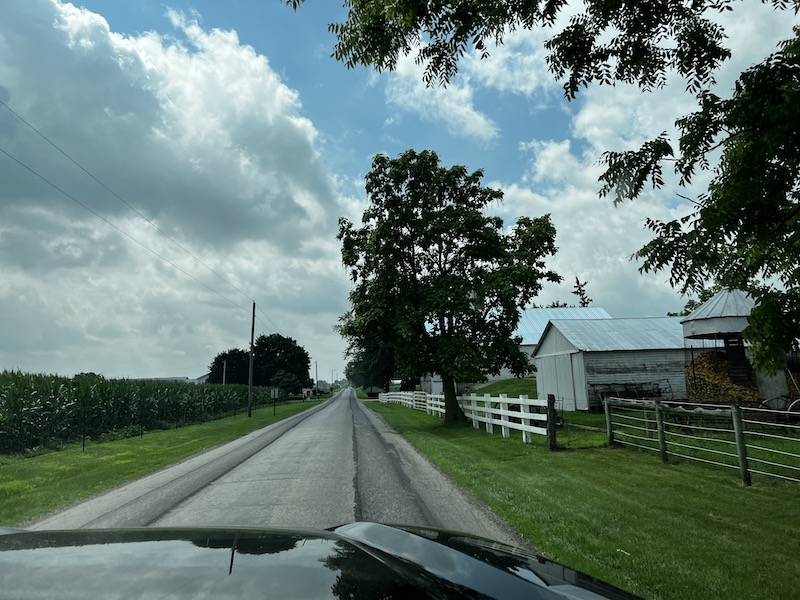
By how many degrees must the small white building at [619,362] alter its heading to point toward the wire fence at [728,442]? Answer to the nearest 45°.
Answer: approximately 45° to its left

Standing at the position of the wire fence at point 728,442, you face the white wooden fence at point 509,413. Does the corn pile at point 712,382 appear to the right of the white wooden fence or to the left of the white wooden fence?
right

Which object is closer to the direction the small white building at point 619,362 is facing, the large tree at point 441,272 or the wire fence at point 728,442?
the large tree

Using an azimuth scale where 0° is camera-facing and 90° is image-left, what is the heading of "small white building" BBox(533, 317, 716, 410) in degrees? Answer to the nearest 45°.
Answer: approximately 45°

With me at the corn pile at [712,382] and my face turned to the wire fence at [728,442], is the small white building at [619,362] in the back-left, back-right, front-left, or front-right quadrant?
back-right

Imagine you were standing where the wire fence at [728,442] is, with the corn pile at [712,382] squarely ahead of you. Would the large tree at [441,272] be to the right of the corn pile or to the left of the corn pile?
left

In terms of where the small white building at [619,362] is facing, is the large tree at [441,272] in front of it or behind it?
in front

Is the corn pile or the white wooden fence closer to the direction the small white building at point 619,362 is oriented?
the white wooden fence

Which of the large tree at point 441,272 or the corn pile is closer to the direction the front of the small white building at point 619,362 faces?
the large tree
